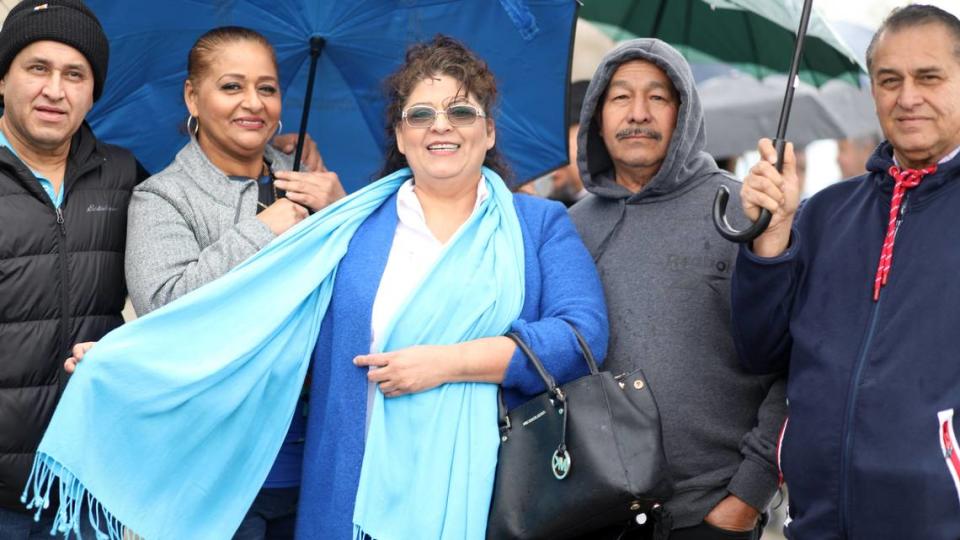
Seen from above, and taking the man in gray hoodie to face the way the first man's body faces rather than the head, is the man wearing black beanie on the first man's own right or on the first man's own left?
on the first man's own right

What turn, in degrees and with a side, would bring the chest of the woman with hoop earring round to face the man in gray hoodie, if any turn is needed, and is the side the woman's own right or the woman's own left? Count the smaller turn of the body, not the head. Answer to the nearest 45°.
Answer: approximately 45° to the woman's own left

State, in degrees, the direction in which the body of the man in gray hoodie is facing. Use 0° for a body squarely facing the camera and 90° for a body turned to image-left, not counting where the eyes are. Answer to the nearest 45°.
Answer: approximately 0°

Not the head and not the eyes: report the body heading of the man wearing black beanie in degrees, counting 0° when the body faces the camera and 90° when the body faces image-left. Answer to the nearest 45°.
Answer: approximately 0°

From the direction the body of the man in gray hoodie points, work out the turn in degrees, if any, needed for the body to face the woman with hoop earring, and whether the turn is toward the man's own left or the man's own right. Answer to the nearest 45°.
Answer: approximately 90° to the man's own right

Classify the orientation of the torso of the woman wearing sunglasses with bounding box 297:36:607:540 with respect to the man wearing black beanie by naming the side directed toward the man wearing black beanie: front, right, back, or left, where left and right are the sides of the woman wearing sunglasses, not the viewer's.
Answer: right

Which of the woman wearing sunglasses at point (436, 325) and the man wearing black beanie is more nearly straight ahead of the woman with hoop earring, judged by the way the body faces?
the woman wearing sunglasses

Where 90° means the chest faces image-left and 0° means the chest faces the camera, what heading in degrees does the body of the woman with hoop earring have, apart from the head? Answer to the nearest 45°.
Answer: approximately 315°

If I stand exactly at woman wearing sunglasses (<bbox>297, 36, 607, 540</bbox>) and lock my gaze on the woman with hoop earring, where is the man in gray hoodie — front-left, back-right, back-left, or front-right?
back-right
